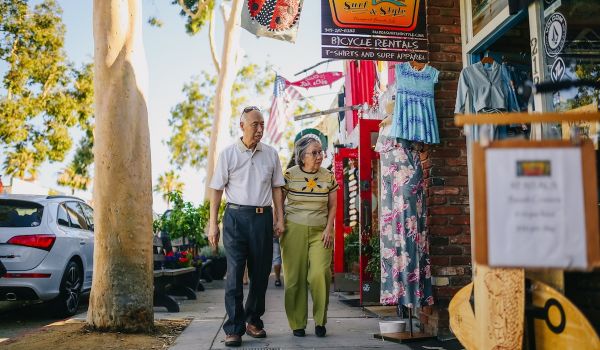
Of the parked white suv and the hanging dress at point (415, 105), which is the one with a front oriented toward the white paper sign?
the hanging dress

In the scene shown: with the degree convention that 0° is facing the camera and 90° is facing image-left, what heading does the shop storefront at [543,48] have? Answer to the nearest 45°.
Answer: approximately 45°

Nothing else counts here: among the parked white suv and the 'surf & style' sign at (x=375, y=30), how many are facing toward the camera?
1

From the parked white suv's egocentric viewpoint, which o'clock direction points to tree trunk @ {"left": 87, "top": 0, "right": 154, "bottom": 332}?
The tree trunk is roughly at 4 o'clock from the parked white suv.

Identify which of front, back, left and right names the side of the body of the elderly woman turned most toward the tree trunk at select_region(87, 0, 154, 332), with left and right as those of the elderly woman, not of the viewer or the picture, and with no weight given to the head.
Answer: right

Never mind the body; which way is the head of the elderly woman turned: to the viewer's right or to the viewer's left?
to the viewer's right

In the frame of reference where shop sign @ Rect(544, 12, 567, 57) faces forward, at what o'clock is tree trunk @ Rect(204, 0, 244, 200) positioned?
The tree trunk is roughly at 3 o'clock from the shop sign.

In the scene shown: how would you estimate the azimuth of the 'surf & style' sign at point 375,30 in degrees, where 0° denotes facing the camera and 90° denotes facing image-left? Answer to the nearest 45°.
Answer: approximately 0°

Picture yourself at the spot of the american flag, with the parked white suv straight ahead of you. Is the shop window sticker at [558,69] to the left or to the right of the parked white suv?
left

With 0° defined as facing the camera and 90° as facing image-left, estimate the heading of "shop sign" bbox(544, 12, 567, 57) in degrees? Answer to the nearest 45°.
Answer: approximately 45°

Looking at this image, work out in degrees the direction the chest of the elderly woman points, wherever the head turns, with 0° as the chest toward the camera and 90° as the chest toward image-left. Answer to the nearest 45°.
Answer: approximately 0°

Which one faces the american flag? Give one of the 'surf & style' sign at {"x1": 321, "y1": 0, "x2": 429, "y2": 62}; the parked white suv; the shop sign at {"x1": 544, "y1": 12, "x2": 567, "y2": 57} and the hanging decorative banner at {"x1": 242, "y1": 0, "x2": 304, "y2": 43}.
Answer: the parked white suv
